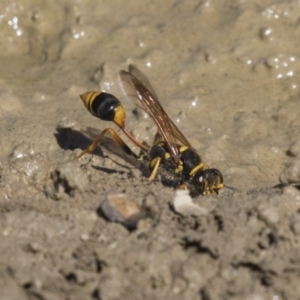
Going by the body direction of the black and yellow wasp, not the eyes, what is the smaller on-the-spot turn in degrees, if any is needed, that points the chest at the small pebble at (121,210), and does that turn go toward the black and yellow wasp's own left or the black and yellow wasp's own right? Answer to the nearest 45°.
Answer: approximately 45° to the black and yellow wasp's own right

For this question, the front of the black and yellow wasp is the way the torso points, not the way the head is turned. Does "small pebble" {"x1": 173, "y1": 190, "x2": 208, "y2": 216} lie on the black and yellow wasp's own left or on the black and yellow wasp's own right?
on the black and yellow wasp's own right

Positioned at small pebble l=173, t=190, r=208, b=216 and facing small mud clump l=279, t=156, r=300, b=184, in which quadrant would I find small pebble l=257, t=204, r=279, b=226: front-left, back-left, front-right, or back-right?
front-right

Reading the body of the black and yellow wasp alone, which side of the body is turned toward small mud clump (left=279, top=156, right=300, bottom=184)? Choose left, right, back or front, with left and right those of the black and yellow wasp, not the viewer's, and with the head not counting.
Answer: front

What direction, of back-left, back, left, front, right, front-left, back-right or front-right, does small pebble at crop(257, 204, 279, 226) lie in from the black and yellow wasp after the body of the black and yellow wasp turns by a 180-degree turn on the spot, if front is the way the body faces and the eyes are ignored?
back-left
